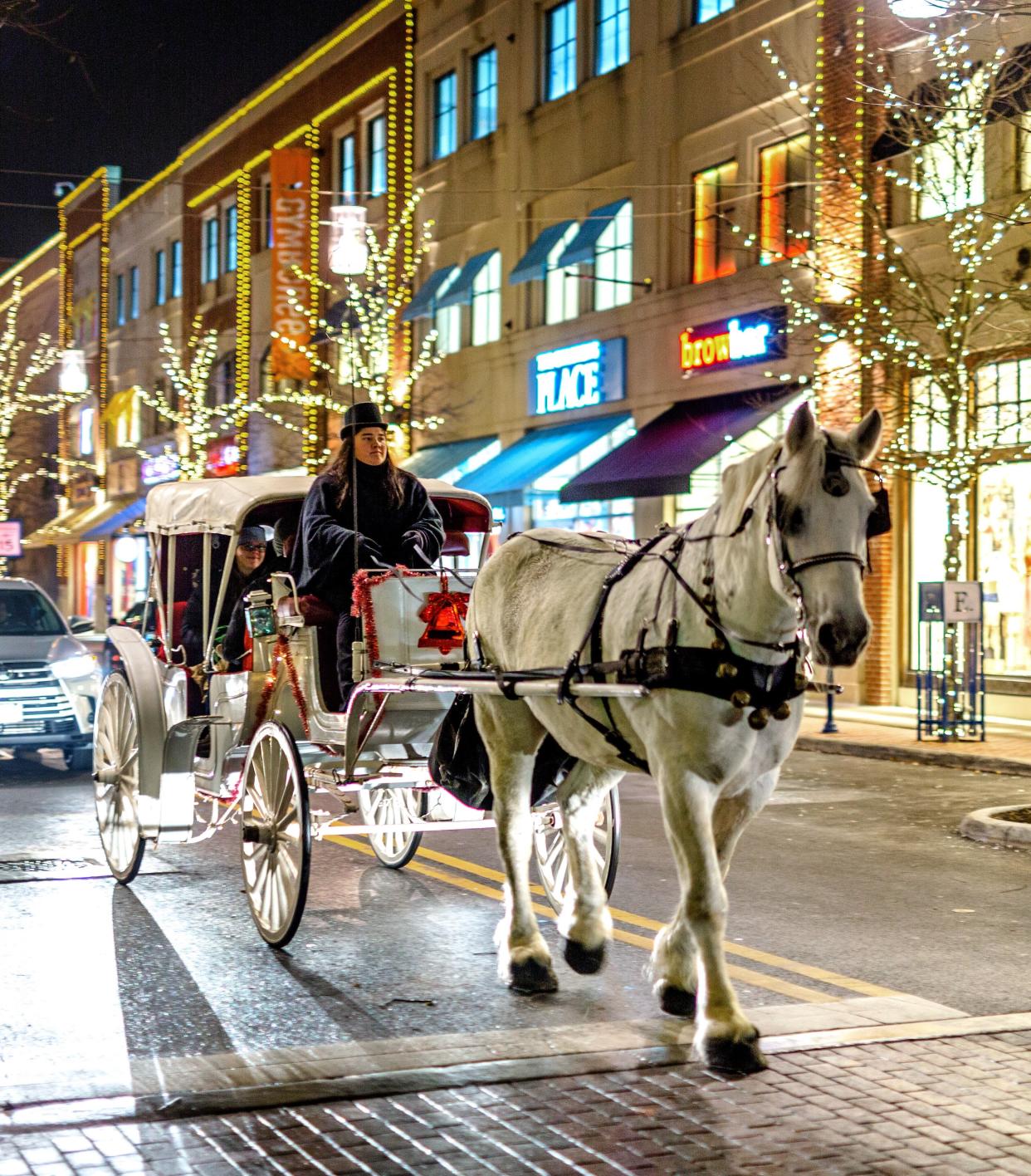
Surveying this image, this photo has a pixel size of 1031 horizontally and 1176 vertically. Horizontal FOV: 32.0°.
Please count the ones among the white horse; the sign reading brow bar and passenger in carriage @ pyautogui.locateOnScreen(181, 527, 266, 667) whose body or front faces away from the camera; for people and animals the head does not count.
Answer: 0

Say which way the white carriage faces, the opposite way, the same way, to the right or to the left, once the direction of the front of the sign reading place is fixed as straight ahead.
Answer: to the left

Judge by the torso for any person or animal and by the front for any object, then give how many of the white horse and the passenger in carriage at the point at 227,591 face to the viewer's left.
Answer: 0

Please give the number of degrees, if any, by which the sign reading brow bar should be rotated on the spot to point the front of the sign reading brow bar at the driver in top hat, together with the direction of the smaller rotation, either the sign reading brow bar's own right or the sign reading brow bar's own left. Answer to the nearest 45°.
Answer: approximately 45° to the sign reading brow bar's own left

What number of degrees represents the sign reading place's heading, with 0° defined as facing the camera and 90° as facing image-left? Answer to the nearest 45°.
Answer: approximately 45°

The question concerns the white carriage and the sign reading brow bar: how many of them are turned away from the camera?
0

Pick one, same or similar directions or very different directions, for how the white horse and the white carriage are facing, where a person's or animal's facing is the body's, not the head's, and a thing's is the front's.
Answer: same or similar directions

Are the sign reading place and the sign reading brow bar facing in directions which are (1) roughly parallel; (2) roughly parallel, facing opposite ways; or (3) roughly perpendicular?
roughly parallel

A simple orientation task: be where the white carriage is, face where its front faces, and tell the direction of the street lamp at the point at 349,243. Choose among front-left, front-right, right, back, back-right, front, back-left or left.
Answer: back-left

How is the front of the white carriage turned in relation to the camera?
facing the viewer and to the right of the viewer

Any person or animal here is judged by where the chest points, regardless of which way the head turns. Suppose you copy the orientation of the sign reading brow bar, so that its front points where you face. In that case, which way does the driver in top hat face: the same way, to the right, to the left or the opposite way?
to the left

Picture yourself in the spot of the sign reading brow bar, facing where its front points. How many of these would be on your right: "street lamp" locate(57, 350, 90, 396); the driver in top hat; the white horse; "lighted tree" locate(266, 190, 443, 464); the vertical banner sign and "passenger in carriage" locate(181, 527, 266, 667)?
3

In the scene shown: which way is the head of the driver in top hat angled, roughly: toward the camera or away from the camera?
toward the camera

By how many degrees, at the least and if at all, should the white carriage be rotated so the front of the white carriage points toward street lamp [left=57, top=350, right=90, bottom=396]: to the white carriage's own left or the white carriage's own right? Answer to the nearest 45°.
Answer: approximately 135° to the white carriage's own left
